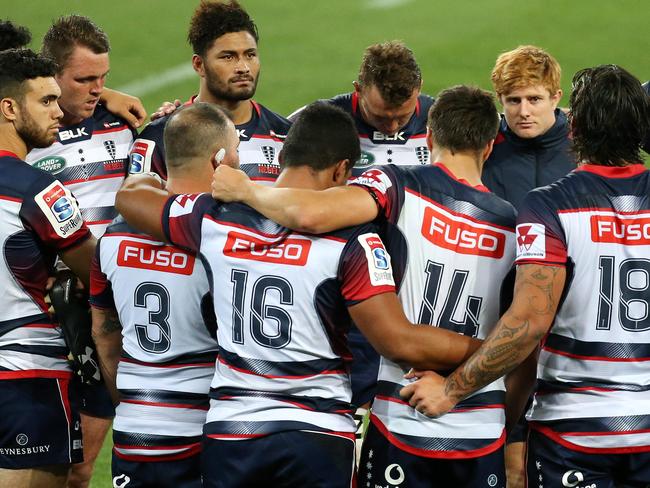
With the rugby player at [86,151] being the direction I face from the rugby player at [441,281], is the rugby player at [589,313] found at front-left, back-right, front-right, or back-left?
back-right

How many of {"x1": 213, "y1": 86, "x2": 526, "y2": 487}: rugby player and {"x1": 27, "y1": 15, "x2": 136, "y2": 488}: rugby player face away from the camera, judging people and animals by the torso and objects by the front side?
1

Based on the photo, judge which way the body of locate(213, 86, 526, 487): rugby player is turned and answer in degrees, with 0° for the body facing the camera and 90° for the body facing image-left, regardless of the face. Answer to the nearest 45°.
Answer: approximately 180°

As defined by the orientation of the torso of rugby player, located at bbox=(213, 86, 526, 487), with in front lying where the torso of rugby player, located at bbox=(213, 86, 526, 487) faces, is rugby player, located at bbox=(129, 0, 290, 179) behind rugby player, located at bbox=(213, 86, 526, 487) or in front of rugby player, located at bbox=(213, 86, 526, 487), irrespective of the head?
in front

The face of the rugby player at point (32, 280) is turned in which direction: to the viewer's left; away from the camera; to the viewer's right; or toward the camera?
to the viewer's right

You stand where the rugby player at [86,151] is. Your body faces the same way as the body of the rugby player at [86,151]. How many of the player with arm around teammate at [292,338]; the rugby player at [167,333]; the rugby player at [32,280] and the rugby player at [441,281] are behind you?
0

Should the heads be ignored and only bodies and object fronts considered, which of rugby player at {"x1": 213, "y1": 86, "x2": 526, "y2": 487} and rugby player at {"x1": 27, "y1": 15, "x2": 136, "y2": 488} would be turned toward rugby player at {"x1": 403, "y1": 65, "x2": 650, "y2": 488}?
rugby player at {"x1": 27, "y1": 15, "x2": 136, "y2": 488}

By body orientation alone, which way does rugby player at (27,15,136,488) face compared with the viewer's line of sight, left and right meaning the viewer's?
facing the viewer and to the right of the viewer

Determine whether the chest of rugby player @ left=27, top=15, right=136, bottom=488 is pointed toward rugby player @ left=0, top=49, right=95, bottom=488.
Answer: no

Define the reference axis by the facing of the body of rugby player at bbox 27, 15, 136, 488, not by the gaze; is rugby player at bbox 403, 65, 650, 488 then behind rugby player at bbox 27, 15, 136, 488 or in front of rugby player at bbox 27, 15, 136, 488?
in front

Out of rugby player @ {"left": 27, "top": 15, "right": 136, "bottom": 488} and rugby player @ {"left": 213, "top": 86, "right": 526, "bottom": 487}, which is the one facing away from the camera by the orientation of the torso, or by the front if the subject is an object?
rugby player @ {"left": 213, "top": 86, "right": 526, "bottom": 487}

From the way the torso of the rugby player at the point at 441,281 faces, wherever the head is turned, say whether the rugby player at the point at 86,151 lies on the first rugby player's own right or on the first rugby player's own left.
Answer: on the first rugby player's own left
